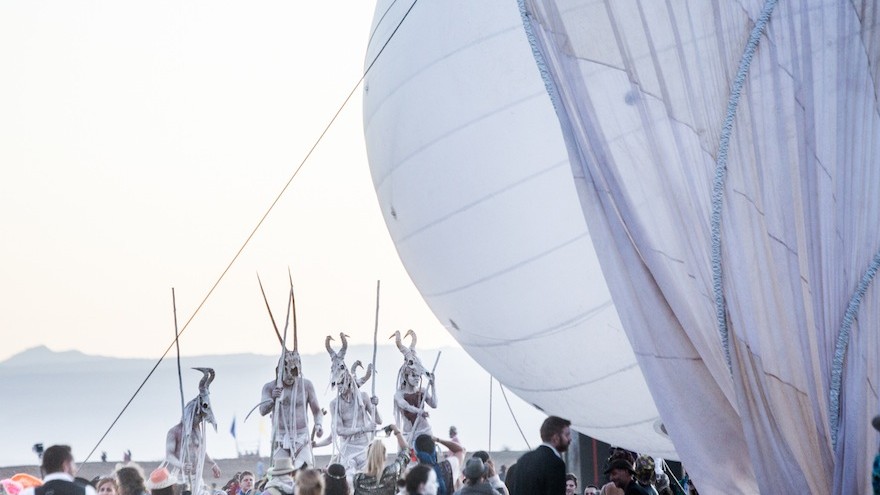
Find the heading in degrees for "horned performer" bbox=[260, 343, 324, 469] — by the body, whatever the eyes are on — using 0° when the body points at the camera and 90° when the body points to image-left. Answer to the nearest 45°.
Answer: approximately 0°

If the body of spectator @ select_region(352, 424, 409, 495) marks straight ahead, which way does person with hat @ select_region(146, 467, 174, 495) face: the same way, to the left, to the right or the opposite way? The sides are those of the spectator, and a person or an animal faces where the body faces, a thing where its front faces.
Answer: the same way

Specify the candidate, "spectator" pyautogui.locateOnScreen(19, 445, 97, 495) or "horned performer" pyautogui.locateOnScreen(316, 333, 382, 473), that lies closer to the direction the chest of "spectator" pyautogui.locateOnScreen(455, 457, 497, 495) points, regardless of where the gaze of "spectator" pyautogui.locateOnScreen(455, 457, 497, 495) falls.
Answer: the horned performer

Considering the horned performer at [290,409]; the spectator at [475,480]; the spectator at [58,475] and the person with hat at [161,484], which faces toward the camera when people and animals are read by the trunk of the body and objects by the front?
the horned performer

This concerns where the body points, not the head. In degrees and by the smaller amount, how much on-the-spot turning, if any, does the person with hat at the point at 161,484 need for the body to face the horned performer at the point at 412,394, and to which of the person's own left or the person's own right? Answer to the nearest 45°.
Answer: approximately 45° to the person's own right

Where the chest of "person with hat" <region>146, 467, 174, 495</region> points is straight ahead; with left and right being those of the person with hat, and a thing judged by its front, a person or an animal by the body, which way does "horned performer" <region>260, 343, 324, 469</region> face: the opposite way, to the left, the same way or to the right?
the opposite way

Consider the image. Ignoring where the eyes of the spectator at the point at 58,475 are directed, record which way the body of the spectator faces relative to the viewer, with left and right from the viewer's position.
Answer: facing away from the viewer

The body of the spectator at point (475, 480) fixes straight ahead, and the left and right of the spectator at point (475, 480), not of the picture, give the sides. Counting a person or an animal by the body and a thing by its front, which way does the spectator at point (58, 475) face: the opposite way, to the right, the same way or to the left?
the same way

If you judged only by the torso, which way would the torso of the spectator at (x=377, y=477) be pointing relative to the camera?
away from the camera

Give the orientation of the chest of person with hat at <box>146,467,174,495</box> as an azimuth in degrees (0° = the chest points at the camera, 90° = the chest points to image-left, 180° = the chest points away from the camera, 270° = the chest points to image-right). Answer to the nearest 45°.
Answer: approximately 180°

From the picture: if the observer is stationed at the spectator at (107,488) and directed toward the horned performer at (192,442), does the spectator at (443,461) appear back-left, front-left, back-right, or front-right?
front-right

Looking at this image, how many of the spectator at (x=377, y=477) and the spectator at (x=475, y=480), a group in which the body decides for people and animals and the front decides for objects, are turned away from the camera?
2

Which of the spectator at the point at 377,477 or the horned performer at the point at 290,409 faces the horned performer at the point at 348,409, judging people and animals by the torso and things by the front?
the spectator

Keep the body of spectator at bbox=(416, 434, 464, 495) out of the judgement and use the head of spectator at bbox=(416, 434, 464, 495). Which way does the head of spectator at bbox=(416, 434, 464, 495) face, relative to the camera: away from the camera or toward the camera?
away from the camera

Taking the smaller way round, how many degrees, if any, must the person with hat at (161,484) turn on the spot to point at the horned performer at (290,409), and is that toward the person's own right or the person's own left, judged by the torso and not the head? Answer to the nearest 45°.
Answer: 0° — they already face them

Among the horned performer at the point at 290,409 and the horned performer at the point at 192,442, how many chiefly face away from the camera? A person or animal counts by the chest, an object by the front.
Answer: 0

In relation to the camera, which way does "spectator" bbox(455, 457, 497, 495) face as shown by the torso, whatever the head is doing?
away from the camera
